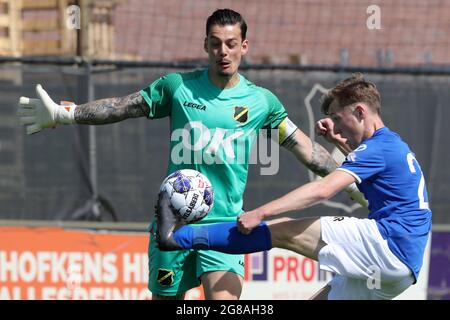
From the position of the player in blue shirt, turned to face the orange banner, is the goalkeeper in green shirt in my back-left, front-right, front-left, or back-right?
front-left

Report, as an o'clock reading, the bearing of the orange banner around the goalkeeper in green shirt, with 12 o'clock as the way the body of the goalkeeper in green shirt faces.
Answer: The orange banner is roughly at 5 o'clock from the goalkeeper in green shirt.

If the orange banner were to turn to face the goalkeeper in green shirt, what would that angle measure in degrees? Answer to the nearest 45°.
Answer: approximately 45° to its left

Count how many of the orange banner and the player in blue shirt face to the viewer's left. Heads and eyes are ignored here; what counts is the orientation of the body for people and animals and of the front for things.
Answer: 1

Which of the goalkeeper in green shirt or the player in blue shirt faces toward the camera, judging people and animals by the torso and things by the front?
the goalkeeper in green shirt

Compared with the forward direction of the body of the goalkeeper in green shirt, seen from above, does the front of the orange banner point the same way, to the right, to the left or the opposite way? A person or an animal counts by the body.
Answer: the same way

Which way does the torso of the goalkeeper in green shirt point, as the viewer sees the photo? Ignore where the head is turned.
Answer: toward the camera

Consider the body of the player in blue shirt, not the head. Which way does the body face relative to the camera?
to the viewer's left

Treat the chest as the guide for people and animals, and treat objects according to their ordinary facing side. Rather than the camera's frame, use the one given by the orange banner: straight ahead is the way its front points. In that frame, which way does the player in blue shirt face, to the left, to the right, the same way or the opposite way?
to the right

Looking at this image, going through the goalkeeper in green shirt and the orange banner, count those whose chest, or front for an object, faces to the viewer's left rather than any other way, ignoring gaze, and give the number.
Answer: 0

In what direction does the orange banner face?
toward the camera

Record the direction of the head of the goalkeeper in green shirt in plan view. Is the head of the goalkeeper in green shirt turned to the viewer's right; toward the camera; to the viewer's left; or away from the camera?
toward the camera

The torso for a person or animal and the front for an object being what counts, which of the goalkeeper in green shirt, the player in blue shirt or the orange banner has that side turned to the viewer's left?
the player in blue shirt

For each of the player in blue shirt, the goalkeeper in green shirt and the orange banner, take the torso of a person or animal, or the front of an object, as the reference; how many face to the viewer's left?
1

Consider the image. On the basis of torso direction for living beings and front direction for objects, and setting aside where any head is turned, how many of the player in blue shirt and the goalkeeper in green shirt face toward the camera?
1

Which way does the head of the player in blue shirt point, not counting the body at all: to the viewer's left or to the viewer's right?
to the viewer's left

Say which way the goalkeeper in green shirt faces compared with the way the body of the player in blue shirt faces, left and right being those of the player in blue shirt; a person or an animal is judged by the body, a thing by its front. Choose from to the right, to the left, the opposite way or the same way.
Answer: to the left
